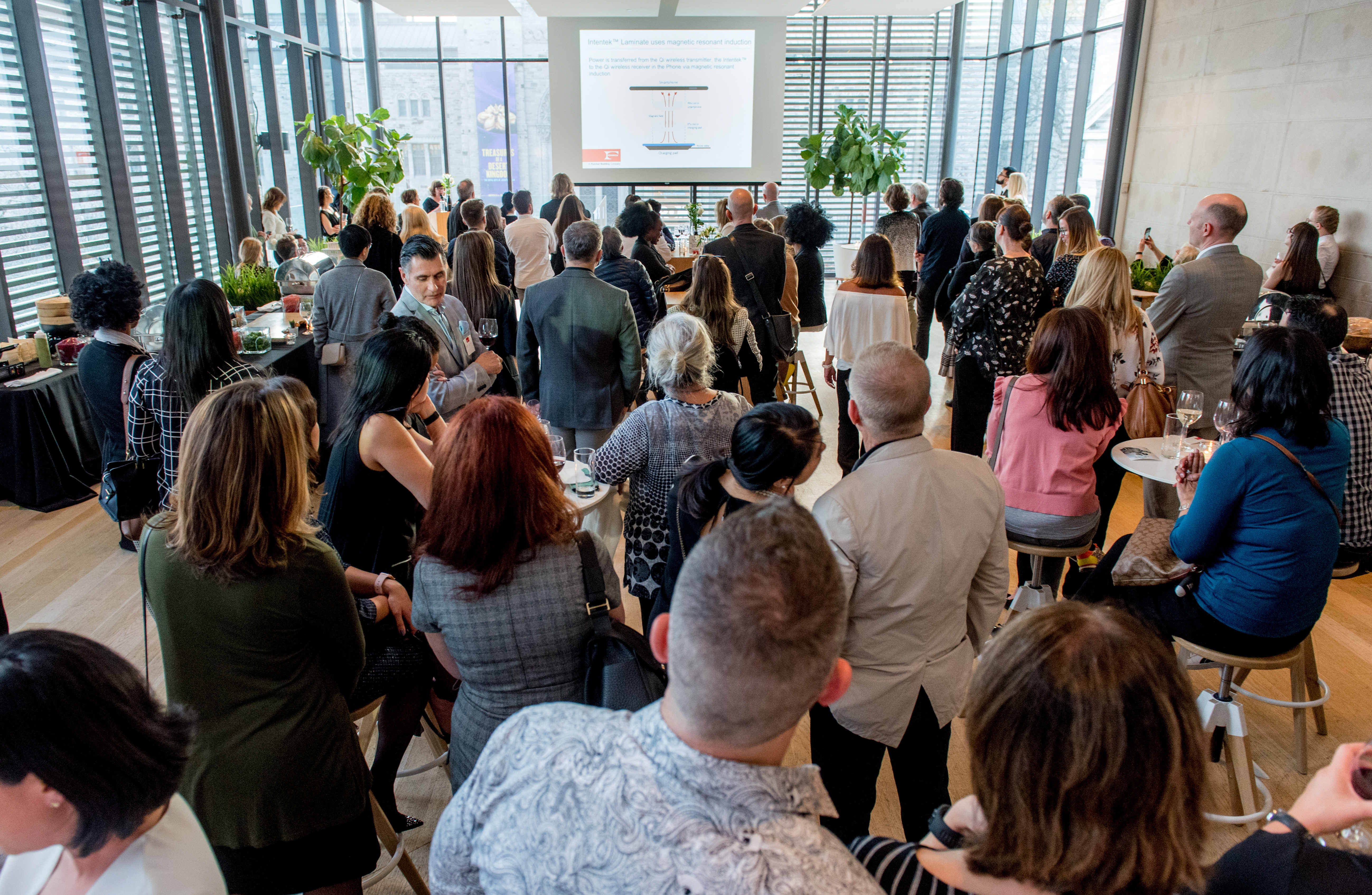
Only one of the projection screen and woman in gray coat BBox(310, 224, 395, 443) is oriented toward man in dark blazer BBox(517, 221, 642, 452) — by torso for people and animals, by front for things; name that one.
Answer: the projection screen

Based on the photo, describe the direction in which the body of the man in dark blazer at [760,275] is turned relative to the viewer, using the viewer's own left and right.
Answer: facing away from the viewer

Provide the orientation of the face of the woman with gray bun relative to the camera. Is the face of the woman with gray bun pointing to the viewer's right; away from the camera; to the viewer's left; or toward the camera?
away from the camera

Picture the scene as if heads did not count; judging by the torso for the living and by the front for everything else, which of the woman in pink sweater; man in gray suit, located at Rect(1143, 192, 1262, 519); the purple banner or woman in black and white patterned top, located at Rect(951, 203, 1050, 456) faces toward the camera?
the purple banner

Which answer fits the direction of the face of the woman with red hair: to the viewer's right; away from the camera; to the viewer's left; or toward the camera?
away from the camera

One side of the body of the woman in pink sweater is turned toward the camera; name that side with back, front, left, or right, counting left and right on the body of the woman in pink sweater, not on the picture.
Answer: back

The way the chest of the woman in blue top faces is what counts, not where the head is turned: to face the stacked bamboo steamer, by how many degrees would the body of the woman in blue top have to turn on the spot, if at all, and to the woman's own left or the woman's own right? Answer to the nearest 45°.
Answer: approximately 45° to the woman's own left

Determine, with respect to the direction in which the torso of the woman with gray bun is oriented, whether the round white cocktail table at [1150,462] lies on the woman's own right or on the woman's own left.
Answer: on the woman's own right

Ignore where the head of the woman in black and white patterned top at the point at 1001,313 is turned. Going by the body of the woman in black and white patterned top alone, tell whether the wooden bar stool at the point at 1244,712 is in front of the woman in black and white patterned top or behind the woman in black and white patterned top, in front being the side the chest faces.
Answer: behind

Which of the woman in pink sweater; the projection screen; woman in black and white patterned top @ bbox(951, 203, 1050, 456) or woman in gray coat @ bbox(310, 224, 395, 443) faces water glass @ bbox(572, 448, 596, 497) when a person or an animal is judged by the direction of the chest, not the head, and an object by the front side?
the projection screen

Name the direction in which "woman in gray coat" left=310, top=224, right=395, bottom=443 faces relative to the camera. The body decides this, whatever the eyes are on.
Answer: away from the camera

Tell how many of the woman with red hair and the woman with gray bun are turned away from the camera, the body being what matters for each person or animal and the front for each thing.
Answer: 2

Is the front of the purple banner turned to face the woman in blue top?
yes

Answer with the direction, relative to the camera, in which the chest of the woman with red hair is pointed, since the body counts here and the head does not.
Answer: away from the camera

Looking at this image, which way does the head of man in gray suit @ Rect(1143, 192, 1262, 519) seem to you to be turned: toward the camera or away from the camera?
away from the camera

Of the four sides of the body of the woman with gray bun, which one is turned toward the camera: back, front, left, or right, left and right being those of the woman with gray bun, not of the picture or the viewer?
back

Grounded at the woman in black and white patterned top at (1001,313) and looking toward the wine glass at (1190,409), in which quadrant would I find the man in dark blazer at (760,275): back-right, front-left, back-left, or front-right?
back-right
